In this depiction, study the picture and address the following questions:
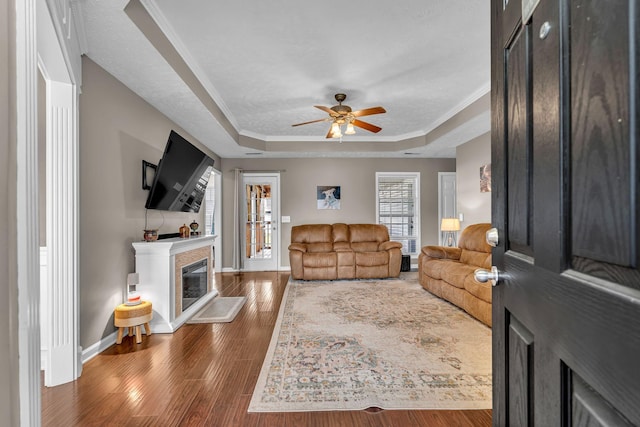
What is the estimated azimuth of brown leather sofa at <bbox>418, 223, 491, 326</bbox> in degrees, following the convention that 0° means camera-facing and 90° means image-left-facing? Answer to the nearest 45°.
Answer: approximately 45°

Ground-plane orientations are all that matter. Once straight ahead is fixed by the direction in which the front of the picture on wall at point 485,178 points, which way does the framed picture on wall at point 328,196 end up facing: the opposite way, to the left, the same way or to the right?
to the left

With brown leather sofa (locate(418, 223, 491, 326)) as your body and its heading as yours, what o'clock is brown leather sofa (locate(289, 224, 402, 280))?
brown leather sofa (locate(289, 224, 402, 280)) is roughly at 2 o'clock from brown leather sofa (locate(418, 223, 491, 326)).

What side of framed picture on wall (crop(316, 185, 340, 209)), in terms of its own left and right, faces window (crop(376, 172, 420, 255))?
left

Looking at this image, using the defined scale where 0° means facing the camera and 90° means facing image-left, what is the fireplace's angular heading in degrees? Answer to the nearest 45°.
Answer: approximately 315°

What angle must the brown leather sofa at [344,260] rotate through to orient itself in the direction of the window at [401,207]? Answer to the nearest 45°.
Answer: approximately 135° to its left

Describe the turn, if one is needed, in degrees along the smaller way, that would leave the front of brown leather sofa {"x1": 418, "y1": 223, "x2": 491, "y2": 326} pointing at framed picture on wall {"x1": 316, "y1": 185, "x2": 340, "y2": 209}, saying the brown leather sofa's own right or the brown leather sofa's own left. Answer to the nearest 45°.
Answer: approximately 90° to the brown leather sofa's own right

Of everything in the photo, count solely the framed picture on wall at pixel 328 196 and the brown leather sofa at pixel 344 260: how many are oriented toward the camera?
2

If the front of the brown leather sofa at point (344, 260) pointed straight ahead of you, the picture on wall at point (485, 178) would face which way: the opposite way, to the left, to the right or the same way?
to the right

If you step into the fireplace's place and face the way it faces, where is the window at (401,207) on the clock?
The window is roughly at 10 o'clock from the fireplace.

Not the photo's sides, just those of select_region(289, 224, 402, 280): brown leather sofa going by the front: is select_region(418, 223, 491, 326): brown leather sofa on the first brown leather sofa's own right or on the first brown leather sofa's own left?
on the first brown leather sofa's own left
